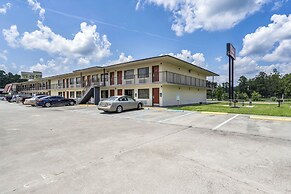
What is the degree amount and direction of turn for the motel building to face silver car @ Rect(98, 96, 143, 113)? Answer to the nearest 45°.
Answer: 0° — it already faces it

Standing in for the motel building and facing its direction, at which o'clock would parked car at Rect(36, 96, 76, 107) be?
The parked car is roughly at 2 o'clock from the motel building.

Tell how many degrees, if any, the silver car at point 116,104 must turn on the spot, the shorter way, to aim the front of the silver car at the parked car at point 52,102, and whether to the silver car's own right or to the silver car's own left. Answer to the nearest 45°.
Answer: approximately 90° to the silver car's own left
